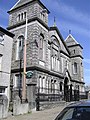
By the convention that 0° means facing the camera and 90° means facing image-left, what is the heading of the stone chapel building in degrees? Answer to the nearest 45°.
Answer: approximately 315°
